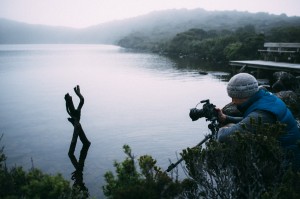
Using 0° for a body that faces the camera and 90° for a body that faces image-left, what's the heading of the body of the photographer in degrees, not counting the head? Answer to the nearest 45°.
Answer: approximately 90°

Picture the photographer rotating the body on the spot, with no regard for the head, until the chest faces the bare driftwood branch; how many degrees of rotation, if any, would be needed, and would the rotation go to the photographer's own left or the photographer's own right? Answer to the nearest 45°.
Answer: approximately 45° to the photographer's own right
